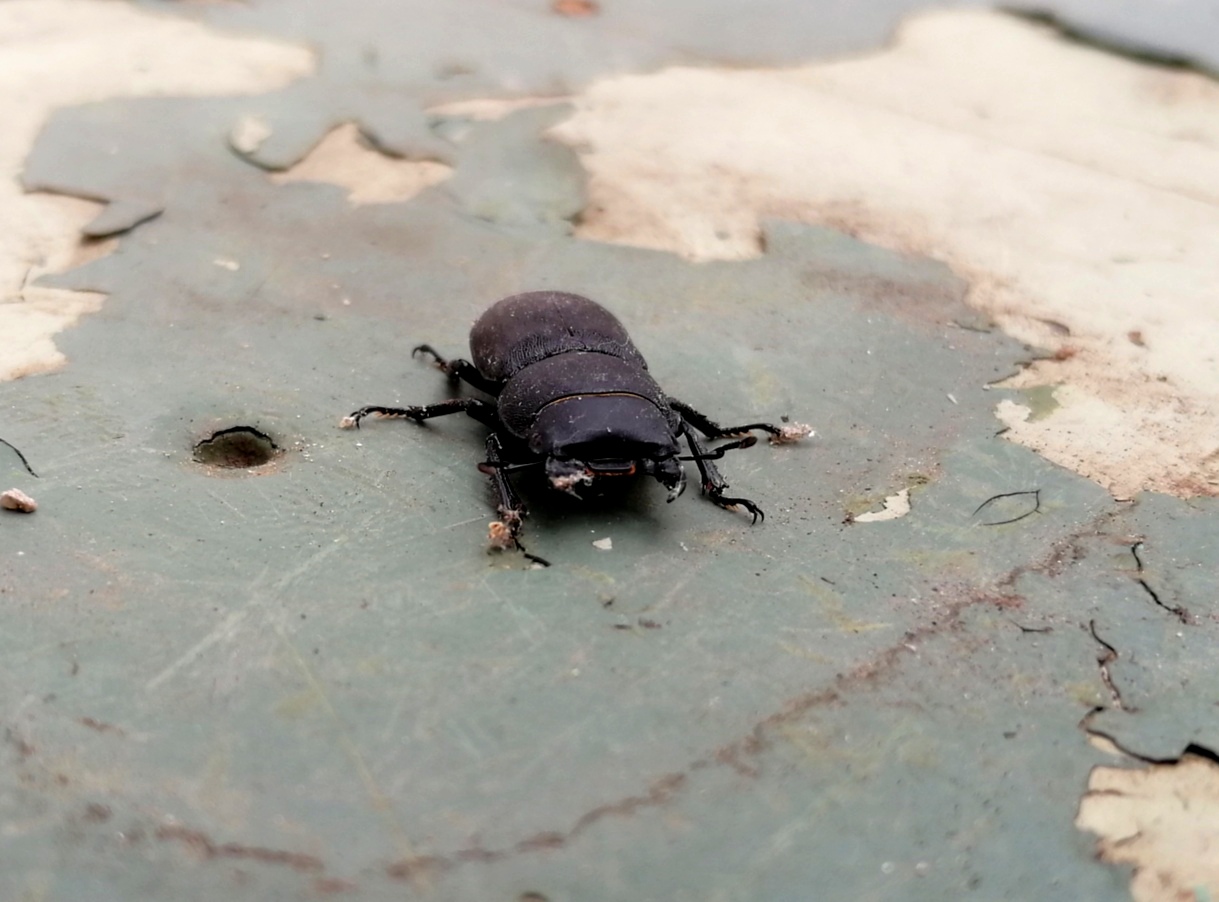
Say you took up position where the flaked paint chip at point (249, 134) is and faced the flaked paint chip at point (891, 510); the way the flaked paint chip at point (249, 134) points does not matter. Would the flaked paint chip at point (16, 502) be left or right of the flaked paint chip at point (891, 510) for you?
right

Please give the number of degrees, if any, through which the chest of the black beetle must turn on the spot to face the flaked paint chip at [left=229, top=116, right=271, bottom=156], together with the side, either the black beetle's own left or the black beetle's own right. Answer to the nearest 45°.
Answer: approximately 135° to the black beetle's own right

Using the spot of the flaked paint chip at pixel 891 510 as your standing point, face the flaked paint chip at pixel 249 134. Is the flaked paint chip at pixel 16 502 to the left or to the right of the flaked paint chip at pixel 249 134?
left

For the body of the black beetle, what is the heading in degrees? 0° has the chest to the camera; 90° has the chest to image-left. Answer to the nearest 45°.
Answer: approximately 0°

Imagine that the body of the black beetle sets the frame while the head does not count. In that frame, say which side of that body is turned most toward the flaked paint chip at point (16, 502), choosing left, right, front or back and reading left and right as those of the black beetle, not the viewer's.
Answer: right
